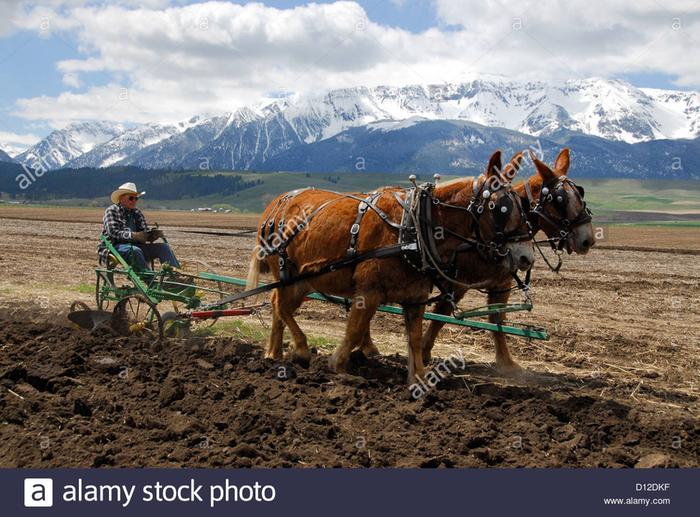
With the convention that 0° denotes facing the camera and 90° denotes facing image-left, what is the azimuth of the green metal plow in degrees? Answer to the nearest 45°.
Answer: approximately 270°

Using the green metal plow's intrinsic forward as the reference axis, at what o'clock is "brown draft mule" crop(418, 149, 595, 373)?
The brown draft mule is roughly at 1 o'clock from the green metal plow.

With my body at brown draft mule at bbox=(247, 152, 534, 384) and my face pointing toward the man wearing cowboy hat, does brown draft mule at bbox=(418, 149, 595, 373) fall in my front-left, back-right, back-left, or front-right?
back-right

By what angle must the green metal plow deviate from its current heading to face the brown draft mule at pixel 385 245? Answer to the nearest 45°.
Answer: approximately 45° to its right

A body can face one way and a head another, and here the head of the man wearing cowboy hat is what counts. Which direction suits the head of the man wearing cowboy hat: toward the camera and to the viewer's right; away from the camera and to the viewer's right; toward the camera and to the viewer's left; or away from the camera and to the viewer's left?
toward the camera and to the viewer's right
